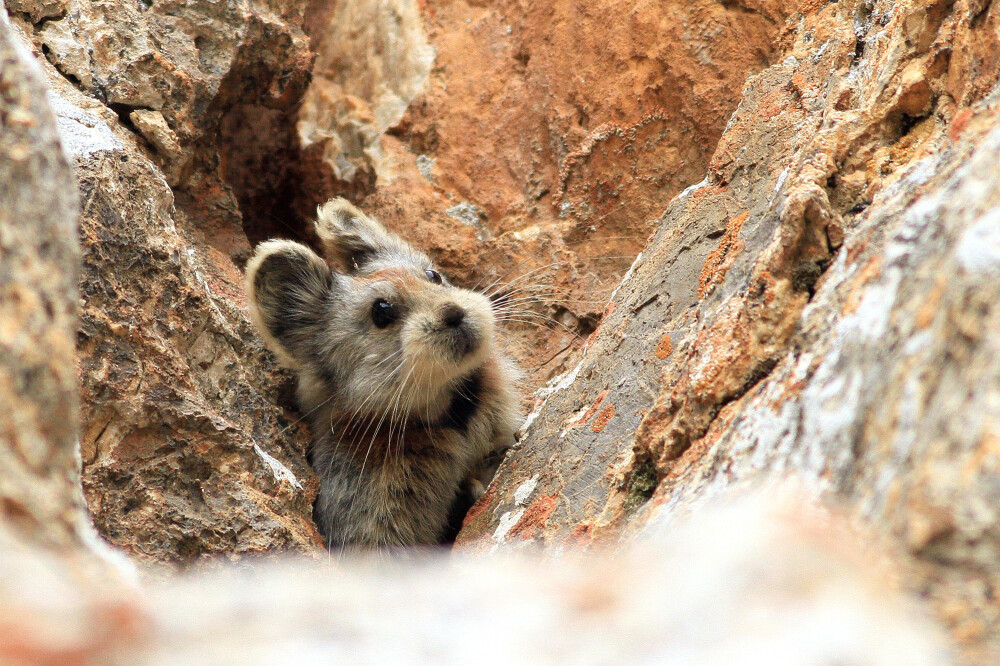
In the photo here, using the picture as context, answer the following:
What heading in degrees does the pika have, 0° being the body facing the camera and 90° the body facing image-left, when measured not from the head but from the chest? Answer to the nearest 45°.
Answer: approximately 315°
